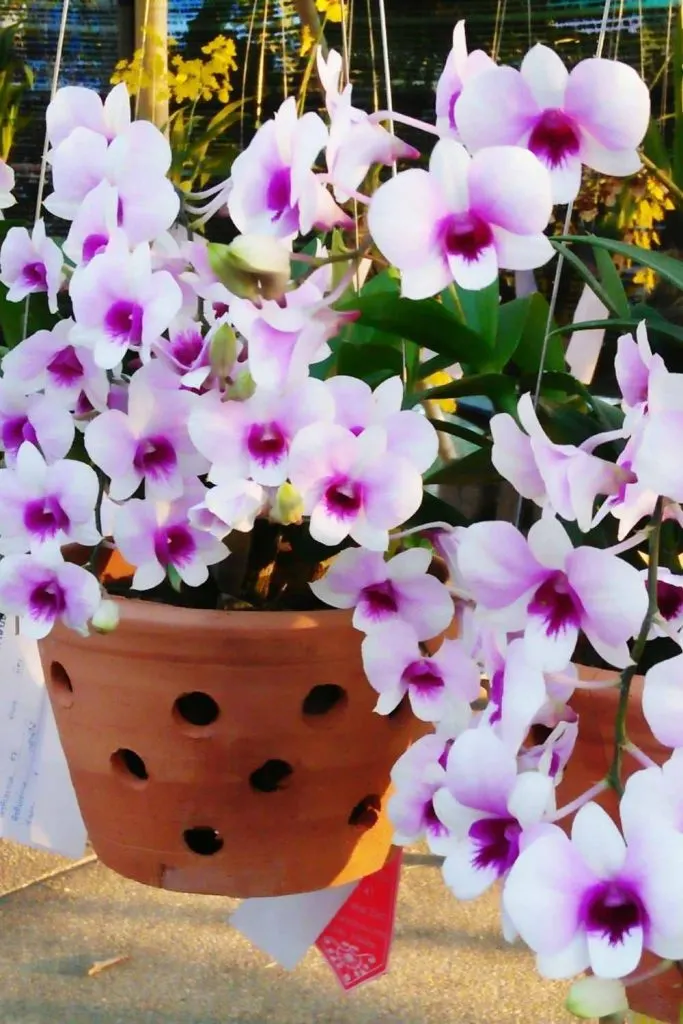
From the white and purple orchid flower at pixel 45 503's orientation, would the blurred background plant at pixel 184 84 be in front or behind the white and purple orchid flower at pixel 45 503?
behind

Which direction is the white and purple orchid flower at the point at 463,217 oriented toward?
toward the camera

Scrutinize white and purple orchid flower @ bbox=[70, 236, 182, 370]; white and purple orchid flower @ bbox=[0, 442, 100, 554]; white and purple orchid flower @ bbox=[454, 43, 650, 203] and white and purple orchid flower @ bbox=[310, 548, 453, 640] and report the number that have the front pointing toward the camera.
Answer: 4

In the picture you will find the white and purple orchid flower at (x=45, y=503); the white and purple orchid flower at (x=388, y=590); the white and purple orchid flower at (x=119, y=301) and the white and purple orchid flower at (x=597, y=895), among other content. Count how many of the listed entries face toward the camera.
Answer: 4

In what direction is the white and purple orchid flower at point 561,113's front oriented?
toward the camera

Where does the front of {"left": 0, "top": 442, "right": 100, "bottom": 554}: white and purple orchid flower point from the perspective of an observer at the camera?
facing the viewer
